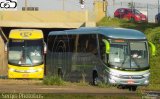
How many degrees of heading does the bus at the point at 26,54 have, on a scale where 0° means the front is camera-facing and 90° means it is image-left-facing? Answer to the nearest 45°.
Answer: approximately 0°

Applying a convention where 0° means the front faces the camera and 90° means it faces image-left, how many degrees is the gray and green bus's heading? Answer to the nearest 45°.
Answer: approximately 315°

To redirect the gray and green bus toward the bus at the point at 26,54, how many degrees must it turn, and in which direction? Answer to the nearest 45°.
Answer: approximately 180°

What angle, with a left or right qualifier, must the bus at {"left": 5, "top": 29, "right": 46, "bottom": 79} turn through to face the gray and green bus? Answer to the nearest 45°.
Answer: approximately 45° to its left
